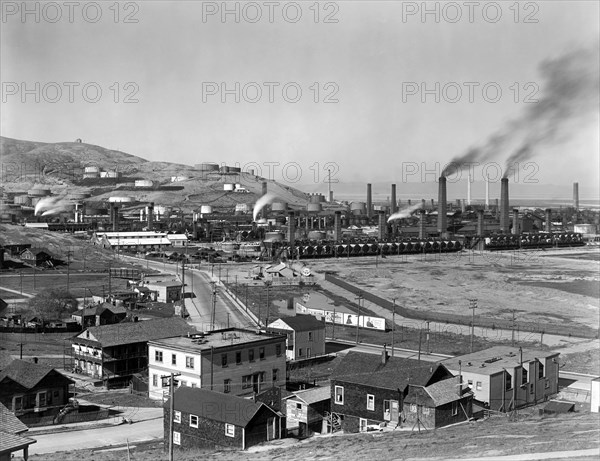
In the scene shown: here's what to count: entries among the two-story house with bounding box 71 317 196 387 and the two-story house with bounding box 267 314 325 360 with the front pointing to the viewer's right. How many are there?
0

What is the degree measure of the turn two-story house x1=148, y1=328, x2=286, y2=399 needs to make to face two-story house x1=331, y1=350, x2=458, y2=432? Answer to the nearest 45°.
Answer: approximately 90° to its left

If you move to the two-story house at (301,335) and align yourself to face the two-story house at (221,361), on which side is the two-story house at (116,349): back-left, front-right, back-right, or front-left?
front-right

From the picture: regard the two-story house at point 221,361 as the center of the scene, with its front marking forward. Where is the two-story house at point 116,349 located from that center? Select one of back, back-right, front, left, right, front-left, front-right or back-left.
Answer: right

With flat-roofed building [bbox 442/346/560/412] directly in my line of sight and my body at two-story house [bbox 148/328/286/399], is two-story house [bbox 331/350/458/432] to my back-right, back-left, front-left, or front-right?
front-right

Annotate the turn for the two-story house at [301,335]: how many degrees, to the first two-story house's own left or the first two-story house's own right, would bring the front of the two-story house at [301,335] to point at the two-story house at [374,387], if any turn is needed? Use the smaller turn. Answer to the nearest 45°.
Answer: approximately 45° to the first two-story house's own left

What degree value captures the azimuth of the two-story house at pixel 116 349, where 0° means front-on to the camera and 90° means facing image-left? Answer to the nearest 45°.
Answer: approximately 45°

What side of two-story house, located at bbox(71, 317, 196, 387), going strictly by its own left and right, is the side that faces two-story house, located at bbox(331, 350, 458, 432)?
left

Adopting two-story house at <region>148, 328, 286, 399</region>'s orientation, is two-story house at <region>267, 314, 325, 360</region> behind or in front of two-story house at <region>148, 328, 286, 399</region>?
behind

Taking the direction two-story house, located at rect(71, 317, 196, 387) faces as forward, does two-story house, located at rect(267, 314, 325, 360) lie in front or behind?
behind

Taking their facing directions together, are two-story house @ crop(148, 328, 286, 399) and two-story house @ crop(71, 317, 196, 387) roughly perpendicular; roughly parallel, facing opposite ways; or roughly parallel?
roughly parallel

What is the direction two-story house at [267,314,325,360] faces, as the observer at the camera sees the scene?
facing the viewer and to the left of the viewer

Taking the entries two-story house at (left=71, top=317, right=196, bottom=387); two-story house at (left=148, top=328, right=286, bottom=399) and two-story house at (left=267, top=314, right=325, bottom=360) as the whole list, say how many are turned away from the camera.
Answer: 0

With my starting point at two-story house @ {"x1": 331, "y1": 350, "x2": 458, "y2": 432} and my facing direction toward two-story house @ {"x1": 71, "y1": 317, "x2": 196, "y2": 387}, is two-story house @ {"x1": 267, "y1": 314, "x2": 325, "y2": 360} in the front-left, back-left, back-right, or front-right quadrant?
front-right

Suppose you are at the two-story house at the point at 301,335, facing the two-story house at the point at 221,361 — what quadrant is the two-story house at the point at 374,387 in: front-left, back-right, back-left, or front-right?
front-left
